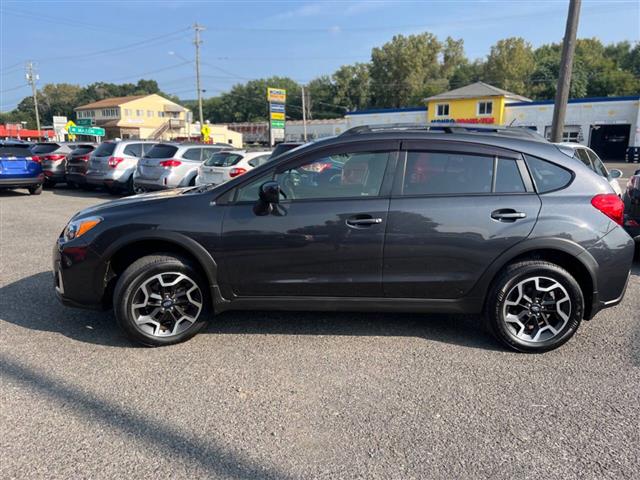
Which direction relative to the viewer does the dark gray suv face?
to the viewer's left

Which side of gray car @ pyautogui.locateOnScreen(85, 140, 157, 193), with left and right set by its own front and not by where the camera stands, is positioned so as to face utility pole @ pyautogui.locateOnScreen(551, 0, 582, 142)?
right

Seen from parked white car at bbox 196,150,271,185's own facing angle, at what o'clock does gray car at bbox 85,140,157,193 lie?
The gray car is roughly at 9 o'clock from the parked white car.

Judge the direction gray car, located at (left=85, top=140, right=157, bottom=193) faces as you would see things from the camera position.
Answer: facing away from the viewer and to the right of the viewer

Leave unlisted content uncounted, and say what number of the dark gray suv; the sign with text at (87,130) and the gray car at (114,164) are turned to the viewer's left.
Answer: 1

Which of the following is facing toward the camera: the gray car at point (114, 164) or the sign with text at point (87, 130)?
the sign with text

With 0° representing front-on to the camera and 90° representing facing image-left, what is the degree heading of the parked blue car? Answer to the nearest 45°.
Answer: approximately 180°

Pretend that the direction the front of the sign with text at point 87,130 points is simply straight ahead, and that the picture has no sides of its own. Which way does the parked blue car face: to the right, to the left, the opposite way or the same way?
the opposite way

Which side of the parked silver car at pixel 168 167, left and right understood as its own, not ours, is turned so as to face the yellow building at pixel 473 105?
front

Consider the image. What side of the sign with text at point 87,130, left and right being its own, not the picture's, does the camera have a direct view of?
front

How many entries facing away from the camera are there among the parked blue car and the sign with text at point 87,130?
1

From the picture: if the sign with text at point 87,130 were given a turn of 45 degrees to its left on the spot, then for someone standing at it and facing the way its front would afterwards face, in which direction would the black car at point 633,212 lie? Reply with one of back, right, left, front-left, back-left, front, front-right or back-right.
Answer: front-right

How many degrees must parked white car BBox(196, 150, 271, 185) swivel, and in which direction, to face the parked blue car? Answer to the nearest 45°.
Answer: approximately 90° to its left

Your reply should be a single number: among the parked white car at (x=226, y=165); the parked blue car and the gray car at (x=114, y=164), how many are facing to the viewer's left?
0

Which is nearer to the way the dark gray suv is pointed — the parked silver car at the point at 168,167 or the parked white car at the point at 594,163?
the parked silver car

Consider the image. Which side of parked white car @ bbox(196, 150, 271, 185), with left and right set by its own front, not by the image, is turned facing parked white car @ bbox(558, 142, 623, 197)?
right

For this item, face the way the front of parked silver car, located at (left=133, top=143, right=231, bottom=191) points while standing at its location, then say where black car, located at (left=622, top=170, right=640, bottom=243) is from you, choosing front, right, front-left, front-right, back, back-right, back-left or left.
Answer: right

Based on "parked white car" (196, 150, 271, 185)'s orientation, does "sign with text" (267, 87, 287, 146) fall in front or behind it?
in front
